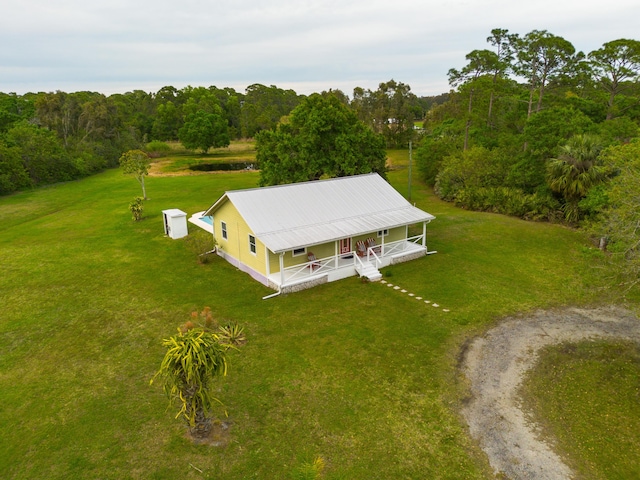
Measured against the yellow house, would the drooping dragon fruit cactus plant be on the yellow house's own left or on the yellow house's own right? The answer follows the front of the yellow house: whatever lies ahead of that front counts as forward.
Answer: on the yellow house's own right

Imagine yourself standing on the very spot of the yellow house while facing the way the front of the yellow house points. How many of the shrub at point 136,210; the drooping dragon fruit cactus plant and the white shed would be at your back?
2

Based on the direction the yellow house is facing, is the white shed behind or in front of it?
behind

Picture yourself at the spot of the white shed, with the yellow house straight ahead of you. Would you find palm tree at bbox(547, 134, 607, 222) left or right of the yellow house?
left

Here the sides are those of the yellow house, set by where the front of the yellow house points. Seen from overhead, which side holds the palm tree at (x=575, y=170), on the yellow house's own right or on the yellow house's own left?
on the yellow house's own left

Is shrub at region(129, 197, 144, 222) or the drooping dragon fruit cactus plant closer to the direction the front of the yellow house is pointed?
the drooping dragon fruit cactus plant

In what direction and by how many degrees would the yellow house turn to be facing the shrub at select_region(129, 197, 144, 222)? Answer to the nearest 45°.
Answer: approximately 180°

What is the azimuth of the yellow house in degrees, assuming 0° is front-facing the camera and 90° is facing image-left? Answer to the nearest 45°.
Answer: approximately 315°
